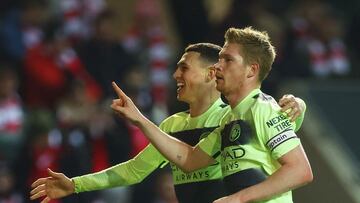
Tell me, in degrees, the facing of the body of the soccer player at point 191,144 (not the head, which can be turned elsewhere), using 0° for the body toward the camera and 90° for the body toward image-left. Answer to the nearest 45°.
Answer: approximately 45°
